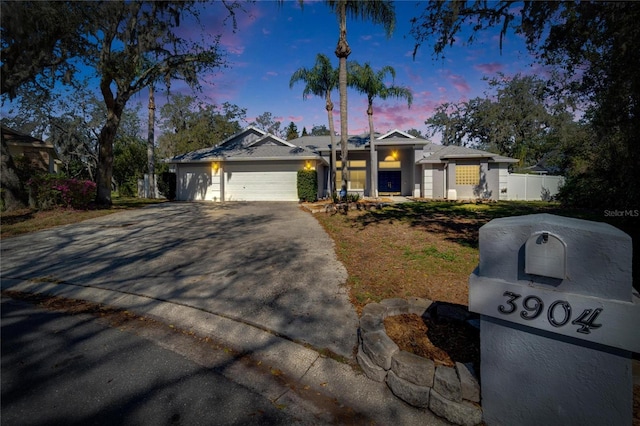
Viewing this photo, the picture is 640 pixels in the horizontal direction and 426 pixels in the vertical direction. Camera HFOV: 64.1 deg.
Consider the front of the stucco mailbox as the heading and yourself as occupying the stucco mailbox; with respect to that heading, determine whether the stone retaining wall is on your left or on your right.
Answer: on your right

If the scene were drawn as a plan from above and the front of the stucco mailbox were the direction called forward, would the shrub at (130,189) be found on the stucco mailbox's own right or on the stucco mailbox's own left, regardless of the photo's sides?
on the stucco mailbox's own right

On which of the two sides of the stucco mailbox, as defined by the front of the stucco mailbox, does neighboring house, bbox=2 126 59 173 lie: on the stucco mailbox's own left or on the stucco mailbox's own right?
on the stucco mailbox's own right

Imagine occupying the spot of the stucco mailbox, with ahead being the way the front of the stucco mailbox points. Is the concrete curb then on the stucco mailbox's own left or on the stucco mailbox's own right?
on the stucco mailbox's own right

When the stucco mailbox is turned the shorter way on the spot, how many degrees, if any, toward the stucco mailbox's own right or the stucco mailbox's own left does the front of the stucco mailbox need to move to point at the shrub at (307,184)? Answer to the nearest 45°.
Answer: approximately 135° to the stucco mailbox's own right

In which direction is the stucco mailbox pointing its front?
toward the camera

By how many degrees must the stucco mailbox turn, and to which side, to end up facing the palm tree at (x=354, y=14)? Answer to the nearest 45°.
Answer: approximately 135° to its right

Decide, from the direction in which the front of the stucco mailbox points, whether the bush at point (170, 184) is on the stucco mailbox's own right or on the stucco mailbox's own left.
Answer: on the stucco mailbox's own right
